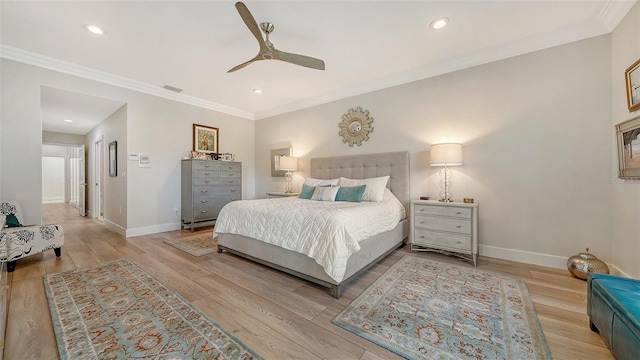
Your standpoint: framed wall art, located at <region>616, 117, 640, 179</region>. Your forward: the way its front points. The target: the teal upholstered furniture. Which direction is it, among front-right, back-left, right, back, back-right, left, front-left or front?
front-left

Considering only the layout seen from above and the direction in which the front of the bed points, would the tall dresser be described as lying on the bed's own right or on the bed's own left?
on the bed's own right

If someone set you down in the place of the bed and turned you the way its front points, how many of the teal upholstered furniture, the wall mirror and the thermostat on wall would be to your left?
1

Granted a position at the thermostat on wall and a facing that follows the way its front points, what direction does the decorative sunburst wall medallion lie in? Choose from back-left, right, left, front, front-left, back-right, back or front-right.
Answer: front-left

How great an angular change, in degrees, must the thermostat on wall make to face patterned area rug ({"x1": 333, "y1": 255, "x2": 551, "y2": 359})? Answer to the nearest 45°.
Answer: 0° — it already faces it

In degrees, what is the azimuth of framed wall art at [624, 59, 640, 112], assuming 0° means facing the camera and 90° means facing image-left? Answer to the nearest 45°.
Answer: approximately 45°

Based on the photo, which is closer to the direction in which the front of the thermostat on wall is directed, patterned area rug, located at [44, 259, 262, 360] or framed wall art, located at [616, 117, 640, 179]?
the patterned area rug
